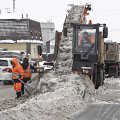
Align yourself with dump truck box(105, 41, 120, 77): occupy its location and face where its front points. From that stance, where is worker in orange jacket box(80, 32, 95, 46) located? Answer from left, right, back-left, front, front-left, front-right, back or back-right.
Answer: back

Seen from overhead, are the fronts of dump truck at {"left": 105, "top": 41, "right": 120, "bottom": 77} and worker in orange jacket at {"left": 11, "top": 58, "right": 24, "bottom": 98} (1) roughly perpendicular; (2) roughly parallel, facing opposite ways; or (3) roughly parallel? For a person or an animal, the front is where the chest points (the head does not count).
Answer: roughly perpendicular
